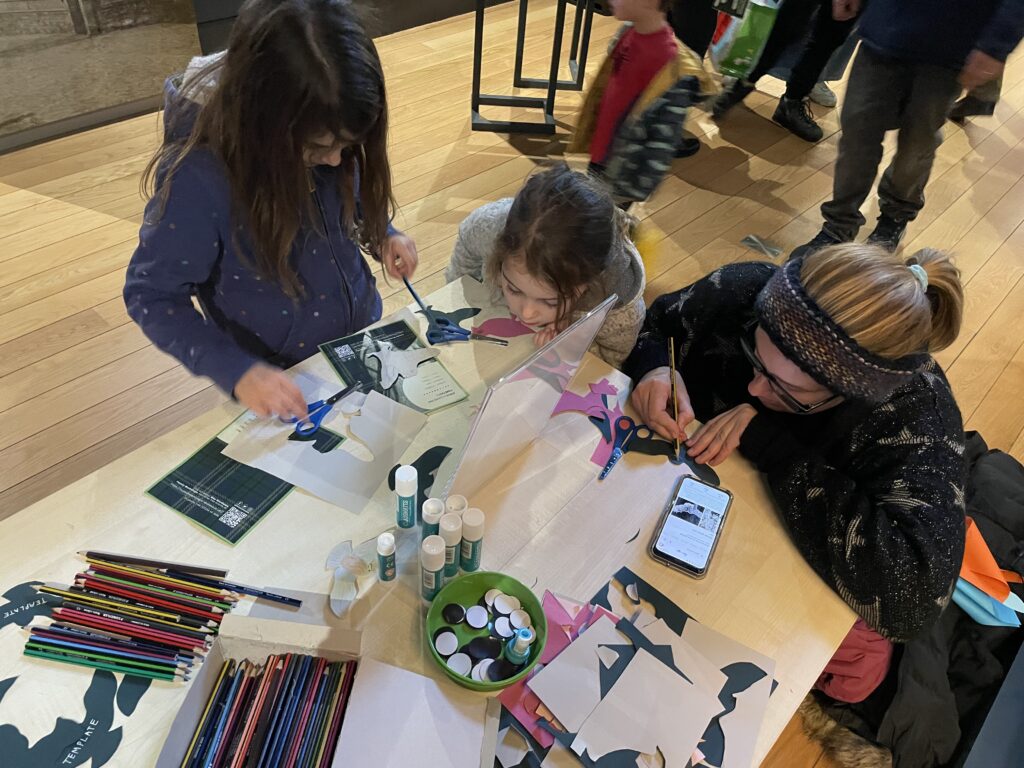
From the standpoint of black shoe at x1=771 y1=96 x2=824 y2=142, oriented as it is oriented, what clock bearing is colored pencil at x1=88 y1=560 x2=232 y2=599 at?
The colored pencil is roughly at 2 o'clock from the black shoe.

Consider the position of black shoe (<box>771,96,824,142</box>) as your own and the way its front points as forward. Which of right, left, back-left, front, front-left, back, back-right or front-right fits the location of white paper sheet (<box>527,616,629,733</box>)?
front-right

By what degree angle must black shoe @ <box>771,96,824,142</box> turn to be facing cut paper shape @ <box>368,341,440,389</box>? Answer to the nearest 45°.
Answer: approximately 45° to its right

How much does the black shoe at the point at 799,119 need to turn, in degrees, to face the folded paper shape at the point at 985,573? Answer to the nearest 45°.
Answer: approximately 45° to its right

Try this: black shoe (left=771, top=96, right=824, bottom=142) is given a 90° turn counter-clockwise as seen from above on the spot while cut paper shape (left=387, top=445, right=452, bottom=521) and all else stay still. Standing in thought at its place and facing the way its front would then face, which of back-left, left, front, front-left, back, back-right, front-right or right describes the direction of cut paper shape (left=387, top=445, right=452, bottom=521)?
back-right

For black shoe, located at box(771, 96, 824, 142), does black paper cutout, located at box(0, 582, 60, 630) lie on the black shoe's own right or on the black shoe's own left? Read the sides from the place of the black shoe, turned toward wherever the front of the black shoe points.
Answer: on the black shoe's own right

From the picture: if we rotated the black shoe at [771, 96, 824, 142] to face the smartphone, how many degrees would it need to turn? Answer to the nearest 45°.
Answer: approximately 45° to its right

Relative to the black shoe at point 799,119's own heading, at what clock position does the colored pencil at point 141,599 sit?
The colored pencil is roughly at 2 o'clock from the black shoe.

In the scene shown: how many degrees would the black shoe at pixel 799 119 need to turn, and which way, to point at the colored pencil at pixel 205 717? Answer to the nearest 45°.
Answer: approximately 45° to its right

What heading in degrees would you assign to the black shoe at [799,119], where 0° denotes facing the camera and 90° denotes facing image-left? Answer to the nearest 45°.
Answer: approximately 315°

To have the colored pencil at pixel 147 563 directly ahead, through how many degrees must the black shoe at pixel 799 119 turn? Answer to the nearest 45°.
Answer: approximately 45° to its right
